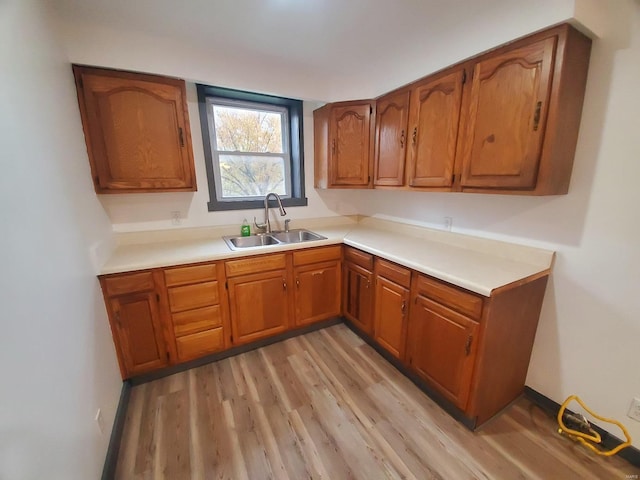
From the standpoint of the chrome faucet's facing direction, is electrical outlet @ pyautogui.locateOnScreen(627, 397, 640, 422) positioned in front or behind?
in front

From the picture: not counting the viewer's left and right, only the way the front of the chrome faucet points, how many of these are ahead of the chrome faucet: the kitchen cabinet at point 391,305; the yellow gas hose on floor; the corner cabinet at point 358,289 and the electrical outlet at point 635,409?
4

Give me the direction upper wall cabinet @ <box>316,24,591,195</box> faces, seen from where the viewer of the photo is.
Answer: facing the viewer and to the left of the viewer

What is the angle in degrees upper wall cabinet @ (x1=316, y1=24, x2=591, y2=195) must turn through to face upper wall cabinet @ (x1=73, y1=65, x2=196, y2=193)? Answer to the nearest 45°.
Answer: approximately 45° to its right

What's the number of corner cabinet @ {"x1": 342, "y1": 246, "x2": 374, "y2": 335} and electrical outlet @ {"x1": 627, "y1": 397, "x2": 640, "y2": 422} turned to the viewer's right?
0

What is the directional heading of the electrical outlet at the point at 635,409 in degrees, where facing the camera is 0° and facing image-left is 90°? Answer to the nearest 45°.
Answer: approximately 45°
